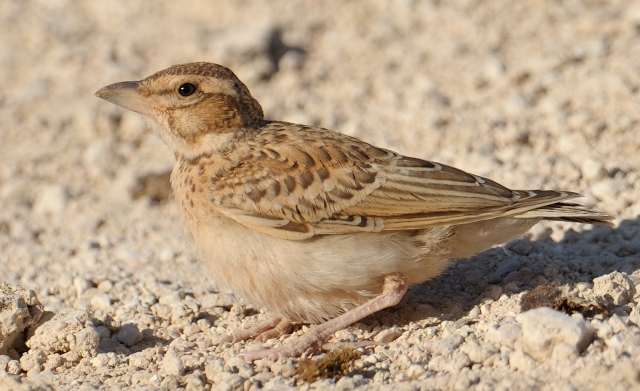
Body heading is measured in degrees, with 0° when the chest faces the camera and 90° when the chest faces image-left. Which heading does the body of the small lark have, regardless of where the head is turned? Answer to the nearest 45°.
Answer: approximately 90°

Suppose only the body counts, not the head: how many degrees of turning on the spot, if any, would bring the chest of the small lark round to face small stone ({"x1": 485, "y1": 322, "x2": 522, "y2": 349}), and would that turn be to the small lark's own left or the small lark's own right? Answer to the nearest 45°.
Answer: approximately 135° to the small lark's own left

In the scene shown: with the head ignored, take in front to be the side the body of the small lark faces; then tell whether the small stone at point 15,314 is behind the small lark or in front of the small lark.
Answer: in front

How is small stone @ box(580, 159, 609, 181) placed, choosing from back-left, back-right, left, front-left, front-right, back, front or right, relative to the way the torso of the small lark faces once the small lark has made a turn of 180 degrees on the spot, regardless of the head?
front-left

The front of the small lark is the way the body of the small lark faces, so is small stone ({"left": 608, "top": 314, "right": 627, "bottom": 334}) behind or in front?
behind

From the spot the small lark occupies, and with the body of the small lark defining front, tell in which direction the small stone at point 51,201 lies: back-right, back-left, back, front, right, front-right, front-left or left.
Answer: front-right

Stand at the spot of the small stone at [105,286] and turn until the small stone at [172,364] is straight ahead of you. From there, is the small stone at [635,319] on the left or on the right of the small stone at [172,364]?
left

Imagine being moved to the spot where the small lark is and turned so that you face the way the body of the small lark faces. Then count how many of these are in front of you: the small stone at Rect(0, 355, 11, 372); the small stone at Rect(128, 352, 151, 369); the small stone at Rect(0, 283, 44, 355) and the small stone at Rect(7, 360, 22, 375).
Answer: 4

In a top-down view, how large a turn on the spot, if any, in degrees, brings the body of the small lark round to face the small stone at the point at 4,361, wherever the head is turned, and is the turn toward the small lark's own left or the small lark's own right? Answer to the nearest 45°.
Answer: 0° — it already faces it

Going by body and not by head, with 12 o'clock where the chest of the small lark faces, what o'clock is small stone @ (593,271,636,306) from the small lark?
The small stone is roughly at 6 o'clock from the small lark.

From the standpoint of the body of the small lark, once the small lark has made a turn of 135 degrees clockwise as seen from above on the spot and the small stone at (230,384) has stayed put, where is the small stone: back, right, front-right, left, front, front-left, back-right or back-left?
back

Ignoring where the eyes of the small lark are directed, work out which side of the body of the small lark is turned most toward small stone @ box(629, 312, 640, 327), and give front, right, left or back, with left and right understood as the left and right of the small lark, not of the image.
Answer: back
